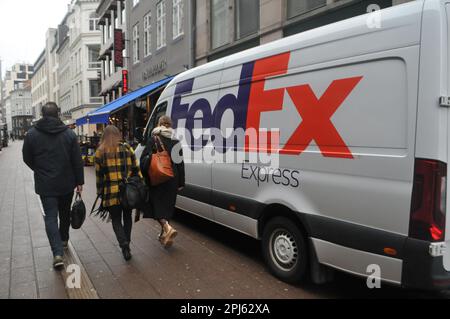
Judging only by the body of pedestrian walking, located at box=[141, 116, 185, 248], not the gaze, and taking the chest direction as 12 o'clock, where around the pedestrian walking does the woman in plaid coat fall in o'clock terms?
The woman in plaid coat is roughly at 8 o'clock from the pedestrian walking.

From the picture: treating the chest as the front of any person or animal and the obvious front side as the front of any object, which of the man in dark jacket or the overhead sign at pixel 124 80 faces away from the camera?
the man in dark jacket

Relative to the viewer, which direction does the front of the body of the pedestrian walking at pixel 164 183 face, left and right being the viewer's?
facing away from the viewer

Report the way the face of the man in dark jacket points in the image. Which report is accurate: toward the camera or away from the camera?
away from the camera

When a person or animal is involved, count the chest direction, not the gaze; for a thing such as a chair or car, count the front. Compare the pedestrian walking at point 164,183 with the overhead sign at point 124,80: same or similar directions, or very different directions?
very different directions

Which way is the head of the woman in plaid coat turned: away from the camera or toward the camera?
away from the camera

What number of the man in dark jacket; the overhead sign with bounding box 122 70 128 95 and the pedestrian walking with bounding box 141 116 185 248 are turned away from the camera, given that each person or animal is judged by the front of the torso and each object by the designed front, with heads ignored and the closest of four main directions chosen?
2

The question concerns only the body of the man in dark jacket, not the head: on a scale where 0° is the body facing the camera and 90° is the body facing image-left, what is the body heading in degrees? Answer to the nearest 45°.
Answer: approximately 180°
